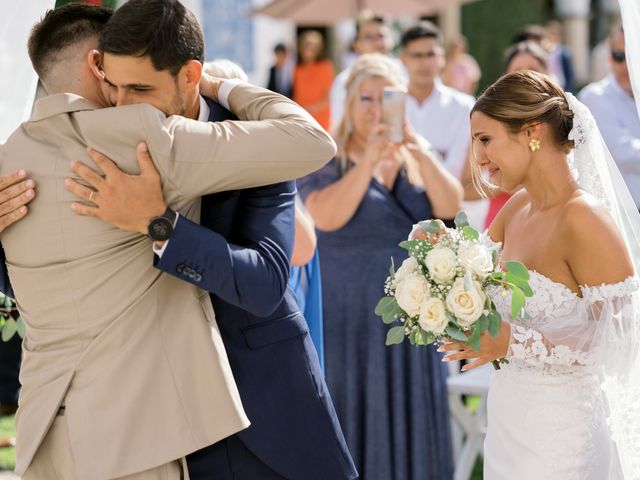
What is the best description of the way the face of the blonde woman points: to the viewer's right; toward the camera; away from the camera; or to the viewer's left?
toward the camera

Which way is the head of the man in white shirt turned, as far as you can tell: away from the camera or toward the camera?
toward the camera

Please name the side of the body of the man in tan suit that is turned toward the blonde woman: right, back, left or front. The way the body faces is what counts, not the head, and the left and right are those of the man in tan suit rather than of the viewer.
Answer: front

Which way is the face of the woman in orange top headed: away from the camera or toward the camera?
toward the camera

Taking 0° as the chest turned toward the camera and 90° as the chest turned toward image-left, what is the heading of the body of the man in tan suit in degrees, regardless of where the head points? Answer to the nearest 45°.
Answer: approximately 225°

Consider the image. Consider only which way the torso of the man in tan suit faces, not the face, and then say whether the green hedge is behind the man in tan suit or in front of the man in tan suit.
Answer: in front

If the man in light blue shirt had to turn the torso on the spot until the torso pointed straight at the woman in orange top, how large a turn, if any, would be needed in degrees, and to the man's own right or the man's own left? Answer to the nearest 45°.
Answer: approximately 135° to the man's own right

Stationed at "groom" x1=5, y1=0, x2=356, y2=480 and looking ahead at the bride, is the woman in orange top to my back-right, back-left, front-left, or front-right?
front-left

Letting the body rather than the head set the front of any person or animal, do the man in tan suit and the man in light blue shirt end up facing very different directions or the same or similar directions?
very different directions

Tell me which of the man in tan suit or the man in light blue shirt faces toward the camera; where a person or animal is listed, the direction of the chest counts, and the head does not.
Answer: the man in light blue shirt

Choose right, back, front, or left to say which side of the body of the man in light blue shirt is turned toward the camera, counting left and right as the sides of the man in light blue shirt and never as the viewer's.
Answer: front

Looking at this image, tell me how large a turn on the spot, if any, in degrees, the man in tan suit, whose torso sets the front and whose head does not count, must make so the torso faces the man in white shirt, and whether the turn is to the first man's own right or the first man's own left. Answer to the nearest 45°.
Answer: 0° — they already face them

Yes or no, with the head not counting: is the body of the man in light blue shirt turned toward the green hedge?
no

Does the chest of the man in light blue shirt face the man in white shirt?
no

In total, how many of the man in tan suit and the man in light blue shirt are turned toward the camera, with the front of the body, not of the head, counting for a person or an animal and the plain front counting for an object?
1

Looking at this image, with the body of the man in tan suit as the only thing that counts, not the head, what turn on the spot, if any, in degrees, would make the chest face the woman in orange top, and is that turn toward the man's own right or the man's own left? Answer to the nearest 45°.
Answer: approximately 45° to the man's own left
